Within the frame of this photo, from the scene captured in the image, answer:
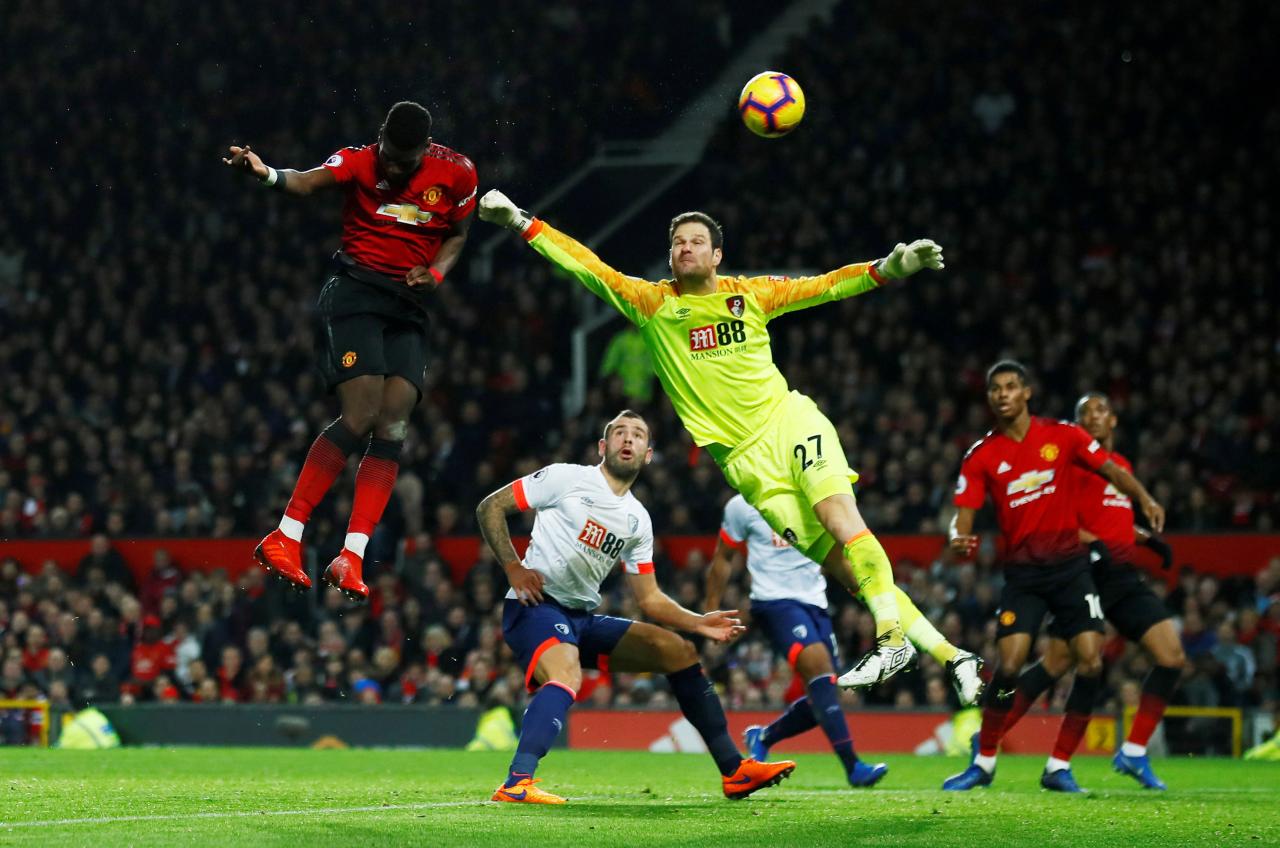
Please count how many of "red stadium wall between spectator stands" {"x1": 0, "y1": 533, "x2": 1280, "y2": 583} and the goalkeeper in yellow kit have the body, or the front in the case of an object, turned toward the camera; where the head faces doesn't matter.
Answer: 2

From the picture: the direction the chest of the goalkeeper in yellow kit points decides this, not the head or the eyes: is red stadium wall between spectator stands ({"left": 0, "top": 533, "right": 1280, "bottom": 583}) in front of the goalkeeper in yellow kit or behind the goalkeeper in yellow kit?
behind

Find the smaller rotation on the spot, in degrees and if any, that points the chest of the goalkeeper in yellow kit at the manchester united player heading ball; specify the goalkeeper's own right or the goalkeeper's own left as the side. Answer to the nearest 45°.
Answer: approximately 90° to the goalkeeper's own right

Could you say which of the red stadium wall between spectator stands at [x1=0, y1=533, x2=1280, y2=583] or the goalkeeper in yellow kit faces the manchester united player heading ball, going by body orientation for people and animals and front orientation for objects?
the red stadium wall between spectator stands

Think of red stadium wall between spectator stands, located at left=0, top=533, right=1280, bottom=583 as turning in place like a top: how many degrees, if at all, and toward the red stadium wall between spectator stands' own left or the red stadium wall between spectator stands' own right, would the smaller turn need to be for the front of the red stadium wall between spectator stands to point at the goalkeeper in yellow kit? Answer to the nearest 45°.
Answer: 0° — it already faces them

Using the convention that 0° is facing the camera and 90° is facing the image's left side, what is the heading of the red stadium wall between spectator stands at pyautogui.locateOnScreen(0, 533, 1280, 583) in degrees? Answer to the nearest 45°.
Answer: approximately 0°

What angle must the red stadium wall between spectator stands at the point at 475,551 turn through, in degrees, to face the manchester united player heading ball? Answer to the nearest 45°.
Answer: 0° — it already faces them
